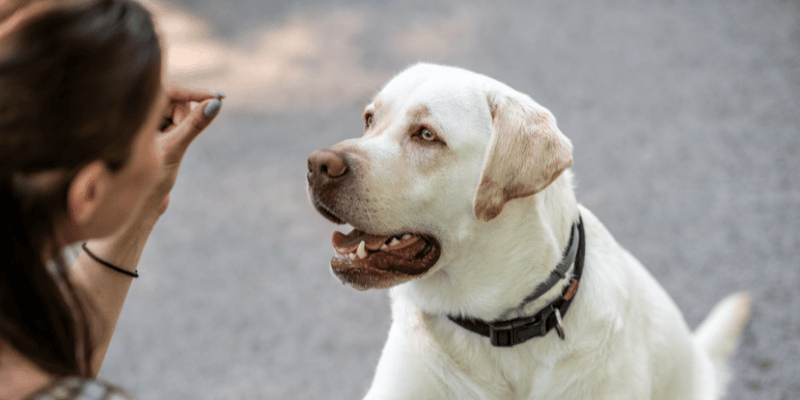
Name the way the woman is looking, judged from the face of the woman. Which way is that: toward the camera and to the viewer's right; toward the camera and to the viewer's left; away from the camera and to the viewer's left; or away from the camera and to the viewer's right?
away from the camera and to the viewer's right

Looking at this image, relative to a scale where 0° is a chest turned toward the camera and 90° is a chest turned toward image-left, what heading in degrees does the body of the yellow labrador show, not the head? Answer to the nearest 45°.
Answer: approximately 45°

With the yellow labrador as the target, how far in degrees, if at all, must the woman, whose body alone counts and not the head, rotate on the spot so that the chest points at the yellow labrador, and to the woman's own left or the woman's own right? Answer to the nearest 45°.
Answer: approximately 45° to the woman's own right

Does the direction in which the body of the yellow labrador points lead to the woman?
yes

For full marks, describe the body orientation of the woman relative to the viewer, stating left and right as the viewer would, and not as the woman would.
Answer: facing away from the viewer and to the right of the viewer
